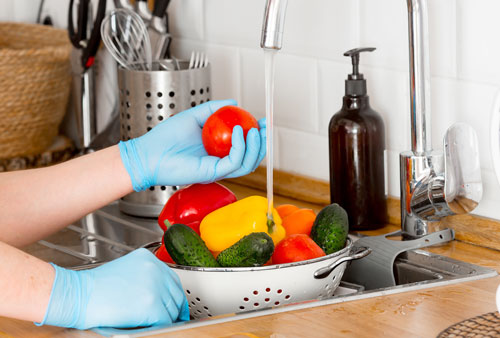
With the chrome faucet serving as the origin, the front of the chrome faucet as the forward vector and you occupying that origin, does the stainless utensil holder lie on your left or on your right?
on your right

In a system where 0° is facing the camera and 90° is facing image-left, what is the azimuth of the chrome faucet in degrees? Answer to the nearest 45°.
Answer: approximately 45°
